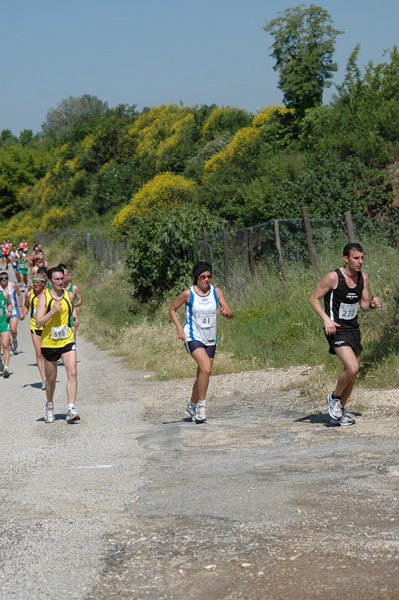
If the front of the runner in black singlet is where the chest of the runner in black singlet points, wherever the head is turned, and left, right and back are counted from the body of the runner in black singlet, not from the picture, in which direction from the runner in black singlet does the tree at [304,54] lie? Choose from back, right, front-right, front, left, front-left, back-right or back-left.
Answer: back-left

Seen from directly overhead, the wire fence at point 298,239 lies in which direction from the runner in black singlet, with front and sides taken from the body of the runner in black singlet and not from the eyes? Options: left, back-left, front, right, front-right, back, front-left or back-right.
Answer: back-left

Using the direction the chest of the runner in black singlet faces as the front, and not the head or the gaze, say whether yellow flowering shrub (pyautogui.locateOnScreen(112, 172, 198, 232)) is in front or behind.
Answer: behind

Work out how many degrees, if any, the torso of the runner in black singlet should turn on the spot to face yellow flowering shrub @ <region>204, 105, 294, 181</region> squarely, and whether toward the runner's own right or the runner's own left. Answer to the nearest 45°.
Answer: approximately 135° to the runner's own left

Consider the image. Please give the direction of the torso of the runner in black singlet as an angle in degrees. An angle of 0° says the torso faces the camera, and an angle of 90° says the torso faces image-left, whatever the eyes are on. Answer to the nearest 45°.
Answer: approximately 315°

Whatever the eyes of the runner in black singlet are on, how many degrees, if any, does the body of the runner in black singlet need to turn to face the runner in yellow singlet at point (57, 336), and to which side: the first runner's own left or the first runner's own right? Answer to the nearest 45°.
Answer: approximately 135° to the first runner's own right

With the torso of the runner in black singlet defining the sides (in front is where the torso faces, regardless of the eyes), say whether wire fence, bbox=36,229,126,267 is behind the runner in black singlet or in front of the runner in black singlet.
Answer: behind
